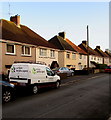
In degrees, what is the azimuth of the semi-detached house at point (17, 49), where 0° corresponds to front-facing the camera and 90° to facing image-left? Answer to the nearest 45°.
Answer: approximately 315°

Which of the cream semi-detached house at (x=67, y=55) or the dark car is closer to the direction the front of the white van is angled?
the cream semi-detached house

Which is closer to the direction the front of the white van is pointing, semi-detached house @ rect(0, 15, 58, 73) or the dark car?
the semi-detached house

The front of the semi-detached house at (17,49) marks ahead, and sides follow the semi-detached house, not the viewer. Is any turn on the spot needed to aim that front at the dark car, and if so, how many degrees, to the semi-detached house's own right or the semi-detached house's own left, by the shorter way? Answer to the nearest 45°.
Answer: approximately 45° to the semi-detached house's own right

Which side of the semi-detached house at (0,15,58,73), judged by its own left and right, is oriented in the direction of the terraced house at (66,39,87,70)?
left

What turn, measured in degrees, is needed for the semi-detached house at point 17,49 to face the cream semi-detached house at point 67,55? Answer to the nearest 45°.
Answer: approximately 90° to its left

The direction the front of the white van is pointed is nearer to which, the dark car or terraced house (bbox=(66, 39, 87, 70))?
the terraced house

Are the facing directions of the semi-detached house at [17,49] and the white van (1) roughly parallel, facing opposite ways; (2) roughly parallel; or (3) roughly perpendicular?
roughly perpendicular

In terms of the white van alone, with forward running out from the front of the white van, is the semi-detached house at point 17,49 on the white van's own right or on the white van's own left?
on the white van's own left

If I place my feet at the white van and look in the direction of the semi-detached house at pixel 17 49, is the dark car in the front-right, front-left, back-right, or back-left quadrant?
back-left

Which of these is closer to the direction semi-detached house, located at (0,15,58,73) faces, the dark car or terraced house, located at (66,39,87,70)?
the dark car
